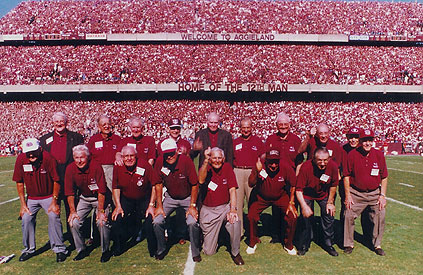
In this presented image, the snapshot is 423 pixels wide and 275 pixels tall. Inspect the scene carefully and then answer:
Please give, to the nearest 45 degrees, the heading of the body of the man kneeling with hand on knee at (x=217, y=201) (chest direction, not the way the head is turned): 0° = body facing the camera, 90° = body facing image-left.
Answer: approximately 0°

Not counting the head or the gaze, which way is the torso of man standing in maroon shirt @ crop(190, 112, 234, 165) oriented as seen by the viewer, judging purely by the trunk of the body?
toward the camera

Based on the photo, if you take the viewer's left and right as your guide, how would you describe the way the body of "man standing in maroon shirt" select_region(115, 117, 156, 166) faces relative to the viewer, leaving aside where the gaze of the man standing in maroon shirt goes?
facing the viewer

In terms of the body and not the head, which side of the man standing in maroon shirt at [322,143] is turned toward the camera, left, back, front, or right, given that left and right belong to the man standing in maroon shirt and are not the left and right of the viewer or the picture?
front

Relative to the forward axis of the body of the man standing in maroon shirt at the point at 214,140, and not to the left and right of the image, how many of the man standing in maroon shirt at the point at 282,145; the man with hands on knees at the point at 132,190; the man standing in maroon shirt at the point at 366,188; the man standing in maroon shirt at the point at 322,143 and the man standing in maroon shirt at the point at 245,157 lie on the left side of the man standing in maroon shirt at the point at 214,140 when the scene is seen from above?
4

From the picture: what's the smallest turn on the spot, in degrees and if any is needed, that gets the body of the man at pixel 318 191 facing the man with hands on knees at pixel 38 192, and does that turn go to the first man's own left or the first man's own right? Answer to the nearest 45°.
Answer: approximately 90° to the first man's own right
